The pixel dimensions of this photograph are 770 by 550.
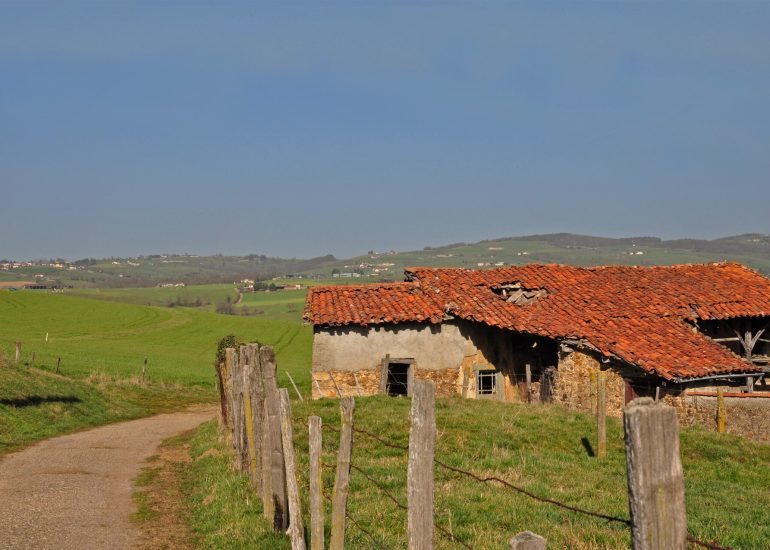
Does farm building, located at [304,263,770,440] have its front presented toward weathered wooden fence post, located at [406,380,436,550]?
yes

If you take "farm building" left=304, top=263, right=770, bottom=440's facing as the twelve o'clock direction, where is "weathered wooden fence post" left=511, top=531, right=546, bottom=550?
The weathered wooden fence post is roughly at 12 o'clock from the farm building.

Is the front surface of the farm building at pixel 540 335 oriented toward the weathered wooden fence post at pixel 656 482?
yes

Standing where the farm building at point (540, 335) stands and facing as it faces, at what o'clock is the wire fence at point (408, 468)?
The wire fence is roughly at 12 o'clock from the farm building.

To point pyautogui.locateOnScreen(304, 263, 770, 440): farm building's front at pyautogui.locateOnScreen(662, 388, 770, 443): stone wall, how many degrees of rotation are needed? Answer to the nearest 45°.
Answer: approximately 45° to its left

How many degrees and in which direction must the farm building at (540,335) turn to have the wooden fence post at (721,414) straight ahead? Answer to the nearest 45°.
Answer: approximately 45° to its left

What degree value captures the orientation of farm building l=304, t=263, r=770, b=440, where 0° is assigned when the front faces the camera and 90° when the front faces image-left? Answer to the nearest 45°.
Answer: approximately 0°

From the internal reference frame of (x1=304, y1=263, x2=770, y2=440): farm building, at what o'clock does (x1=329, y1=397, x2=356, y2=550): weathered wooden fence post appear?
The weathered wooden fence post is roughly at 12 o'clock from the farm building.
